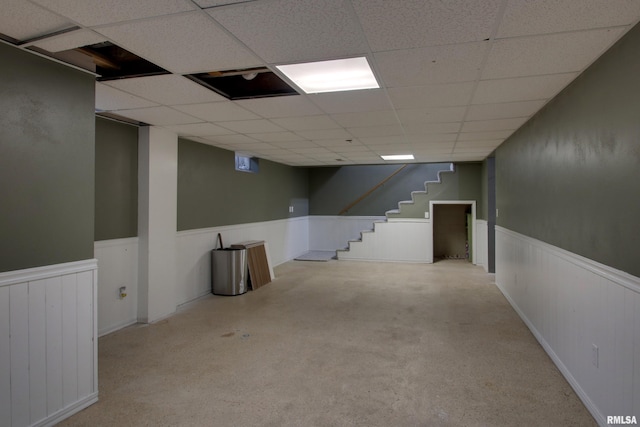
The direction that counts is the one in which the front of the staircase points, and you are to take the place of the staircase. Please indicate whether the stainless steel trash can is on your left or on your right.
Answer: on your left

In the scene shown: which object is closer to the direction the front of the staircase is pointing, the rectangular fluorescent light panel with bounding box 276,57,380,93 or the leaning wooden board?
the leaning wooden board

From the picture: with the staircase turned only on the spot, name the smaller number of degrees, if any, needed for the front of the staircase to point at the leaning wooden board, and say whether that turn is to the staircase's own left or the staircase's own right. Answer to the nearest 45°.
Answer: approximately 45° to the staircase's own left

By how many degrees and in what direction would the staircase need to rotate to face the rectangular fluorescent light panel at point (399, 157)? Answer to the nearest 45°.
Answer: approximately 90° to its left

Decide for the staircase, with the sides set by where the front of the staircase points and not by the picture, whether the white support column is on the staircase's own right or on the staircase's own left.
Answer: on the staircase's own left

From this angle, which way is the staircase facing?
to the viewer's left

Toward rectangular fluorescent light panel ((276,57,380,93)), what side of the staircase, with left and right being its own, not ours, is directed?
left
